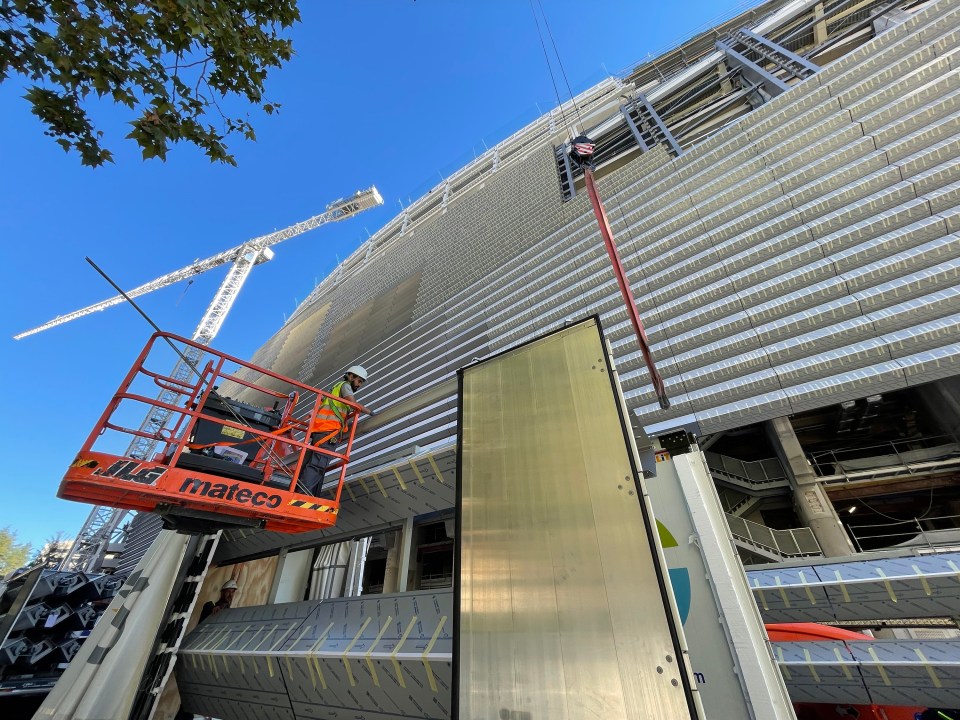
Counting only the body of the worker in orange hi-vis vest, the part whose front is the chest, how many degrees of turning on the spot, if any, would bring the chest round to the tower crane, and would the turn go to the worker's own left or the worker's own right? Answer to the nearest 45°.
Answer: approximately 135° to the worker's own left

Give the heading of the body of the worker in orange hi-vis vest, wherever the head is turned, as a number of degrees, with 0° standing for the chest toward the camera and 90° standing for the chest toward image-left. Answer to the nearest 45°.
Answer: approximately 270°

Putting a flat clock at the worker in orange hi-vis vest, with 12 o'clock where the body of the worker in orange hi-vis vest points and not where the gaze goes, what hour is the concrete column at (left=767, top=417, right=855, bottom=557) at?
The concrete column is roughly at 12 o'clock from the worker in orange hi-vis vest.
